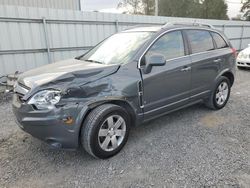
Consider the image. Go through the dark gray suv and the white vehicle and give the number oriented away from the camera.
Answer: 0

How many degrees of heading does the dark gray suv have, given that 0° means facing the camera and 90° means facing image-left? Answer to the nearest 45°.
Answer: approximately 45°

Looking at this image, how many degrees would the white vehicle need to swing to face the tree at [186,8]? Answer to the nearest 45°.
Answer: approximately 135° to its right

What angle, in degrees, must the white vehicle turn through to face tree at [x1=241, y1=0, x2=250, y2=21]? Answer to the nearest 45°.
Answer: approximately 135° to its right

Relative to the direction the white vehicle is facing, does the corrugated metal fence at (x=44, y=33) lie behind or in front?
in front

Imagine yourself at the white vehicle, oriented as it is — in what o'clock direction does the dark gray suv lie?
The dark gray suv is roughly at 11 o'clock from the white vehicle.

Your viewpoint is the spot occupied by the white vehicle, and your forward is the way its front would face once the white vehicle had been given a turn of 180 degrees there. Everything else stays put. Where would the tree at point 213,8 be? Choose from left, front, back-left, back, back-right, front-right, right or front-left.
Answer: front-left

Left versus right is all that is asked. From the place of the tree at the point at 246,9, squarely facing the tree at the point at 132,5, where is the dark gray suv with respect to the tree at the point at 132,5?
left

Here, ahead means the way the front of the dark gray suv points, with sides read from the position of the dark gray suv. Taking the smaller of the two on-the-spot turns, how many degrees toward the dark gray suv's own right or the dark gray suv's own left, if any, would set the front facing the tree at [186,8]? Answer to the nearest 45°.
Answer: approximately 135° to the dark gray suv's own right

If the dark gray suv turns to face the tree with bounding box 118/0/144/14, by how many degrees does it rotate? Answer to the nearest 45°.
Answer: approximately 135° to its right
